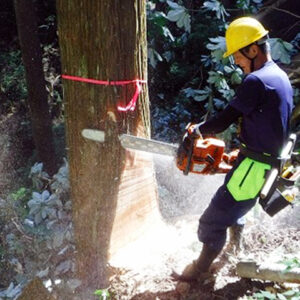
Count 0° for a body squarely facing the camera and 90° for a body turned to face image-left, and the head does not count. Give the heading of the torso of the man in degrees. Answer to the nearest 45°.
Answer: approximately 90°

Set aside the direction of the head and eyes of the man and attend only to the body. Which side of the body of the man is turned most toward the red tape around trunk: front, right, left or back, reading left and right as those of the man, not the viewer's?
front

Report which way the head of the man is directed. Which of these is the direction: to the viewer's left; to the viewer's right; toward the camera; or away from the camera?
to the viewer's left

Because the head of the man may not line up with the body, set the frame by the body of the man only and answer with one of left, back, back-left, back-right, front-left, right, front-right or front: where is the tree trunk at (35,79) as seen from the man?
front-right
